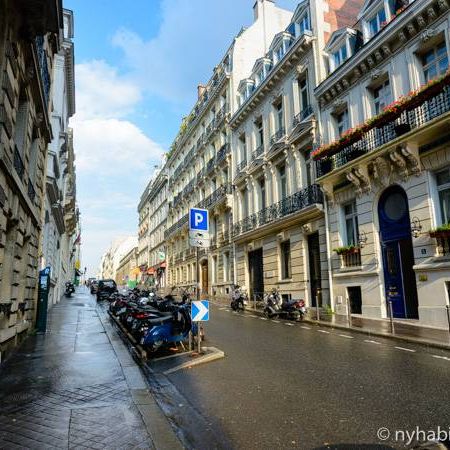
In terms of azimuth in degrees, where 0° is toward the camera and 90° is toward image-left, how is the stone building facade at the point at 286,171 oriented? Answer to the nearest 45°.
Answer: approximately 45°

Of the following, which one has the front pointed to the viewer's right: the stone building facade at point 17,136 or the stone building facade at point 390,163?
the stone building facade at point 17,136

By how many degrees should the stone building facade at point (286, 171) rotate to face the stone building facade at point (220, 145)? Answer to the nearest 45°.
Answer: approximately 90° to its right

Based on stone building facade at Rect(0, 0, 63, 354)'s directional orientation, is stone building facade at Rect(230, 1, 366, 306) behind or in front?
in front

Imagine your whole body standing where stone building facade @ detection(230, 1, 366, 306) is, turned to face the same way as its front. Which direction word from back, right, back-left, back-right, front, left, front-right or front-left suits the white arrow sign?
front-left

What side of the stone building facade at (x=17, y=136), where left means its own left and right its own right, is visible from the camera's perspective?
right

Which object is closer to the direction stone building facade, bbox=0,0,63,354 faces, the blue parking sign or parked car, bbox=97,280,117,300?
the blue parking sign

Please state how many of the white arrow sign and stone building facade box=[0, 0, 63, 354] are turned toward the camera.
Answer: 1

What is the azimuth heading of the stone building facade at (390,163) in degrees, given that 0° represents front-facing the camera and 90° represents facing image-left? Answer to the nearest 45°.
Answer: approximately 45°

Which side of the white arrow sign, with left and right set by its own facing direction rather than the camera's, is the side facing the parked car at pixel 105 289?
back
